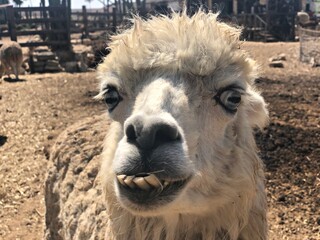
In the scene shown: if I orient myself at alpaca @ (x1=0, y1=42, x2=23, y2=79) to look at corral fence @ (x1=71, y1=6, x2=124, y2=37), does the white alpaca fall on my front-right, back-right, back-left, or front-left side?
back-right

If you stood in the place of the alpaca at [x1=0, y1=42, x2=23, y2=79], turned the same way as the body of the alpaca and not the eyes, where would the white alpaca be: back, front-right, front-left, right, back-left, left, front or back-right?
back
